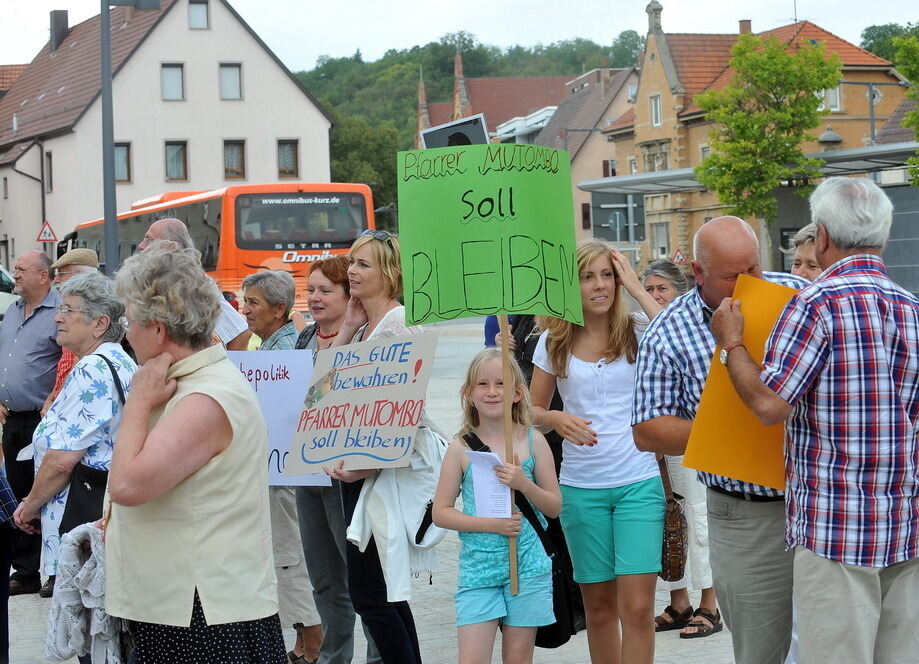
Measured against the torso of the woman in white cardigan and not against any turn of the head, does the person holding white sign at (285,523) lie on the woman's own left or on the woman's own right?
on the woman's own right

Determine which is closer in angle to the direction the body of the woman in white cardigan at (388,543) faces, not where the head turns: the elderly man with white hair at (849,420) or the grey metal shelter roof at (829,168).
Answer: the elderly man with white hair

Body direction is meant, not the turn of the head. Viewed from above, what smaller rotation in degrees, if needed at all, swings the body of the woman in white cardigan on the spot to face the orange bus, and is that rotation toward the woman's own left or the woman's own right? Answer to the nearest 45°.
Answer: approximately 135° to the woman's own right

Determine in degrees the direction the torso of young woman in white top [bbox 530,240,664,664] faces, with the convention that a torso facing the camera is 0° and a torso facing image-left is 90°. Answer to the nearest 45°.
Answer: approximately 0°

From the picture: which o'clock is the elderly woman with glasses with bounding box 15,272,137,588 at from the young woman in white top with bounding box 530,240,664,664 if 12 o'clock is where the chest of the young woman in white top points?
The elderly woman with glasses is roughly at 3 o'clock from the young woman in white top.

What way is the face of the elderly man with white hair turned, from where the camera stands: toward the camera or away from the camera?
away from the camera
